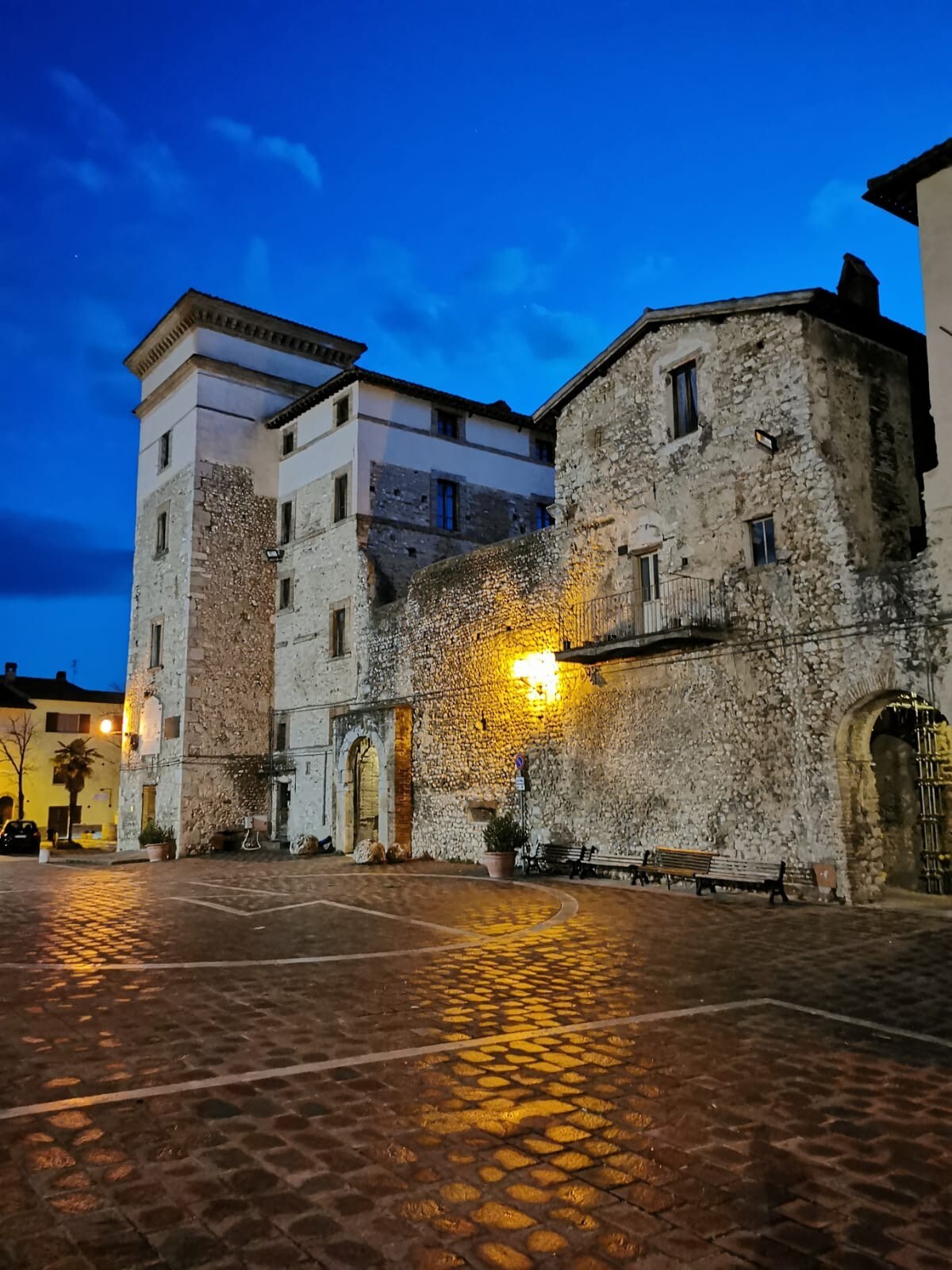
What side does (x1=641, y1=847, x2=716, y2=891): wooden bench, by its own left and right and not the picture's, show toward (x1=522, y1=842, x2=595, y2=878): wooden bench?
right

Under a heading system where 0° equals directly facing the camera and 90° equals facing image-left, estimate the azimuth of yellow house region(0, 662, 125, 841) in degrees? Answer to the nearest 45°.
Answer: approximately 0°

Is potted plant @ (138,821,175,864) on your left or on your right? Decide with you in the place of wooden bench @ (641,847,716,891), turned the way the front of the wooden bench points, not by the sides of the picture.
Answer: on your right

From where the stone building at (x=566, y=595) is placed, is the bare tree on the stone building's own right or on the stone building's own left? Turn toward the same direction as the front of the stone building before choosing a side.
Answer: on the stone building's own right

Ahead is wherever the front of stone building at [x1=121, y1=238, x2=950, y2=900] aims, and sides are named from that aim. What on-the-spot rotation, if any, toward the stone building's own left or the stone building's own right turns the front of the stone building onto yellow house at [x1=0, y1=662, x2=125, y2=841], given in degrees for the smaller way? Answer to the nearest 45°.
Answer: approximately 90° to the stone building's own right

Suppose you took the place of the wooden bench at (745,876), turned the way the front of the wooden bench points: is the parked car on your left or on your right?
on your right

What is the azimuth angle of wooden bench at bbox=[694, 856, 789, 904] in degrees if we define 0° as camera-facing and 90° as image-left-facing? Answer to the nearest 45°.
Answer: approximately 45°

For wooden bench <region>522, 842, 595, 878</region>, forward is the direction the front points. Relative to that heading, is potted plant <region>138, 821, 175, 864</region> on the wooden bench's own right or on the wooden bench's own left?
on the wooden bench's own right

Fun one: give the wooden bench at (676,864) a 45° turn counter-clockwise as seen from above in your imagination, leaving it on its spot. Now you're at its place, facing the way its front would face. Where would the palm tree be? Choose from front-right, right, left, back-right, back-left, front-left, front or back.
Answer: back-right
